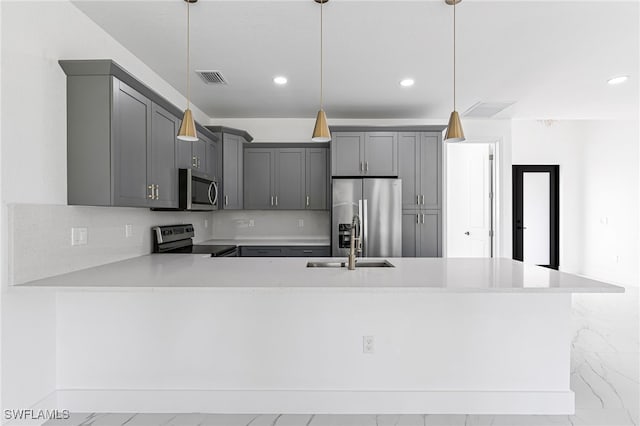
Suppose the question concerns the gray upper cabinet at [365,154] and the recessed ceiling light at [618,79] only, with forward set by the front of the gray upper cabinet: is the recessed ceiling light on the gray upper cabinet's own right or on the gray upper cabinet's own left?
on the gray upper cabinet's own left

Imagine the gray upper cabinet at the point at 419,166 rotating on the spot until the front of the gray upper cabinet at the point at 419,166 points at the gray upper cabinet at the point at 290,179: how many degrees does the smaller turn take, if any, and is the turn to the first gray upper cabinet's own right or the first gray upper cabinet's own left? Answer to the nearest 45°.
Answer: approximately 90° to the first gray upper cabinet's own right

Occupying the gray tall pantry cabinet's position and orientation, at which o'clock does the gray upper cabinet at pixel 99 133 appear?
The gray upper cabinet is roughly at 1 o'clock from the gray tall pantry cabinet.

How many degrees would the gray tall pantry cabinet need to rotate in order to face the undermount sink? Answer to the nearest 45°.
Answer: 0° — it already faces it

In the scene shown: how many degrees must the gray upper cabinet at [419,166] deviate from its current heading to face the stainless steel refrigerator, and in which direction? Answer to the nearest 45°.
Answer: approximately 45° to its right

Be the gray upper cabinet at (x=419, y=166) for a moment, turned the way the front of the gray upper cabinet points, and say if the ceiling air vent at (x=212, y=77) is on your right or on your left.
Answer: on your right

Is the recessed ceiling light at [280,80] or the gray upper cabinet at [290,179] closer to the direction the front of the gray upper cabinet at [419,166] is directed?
the recessed ceiling light
